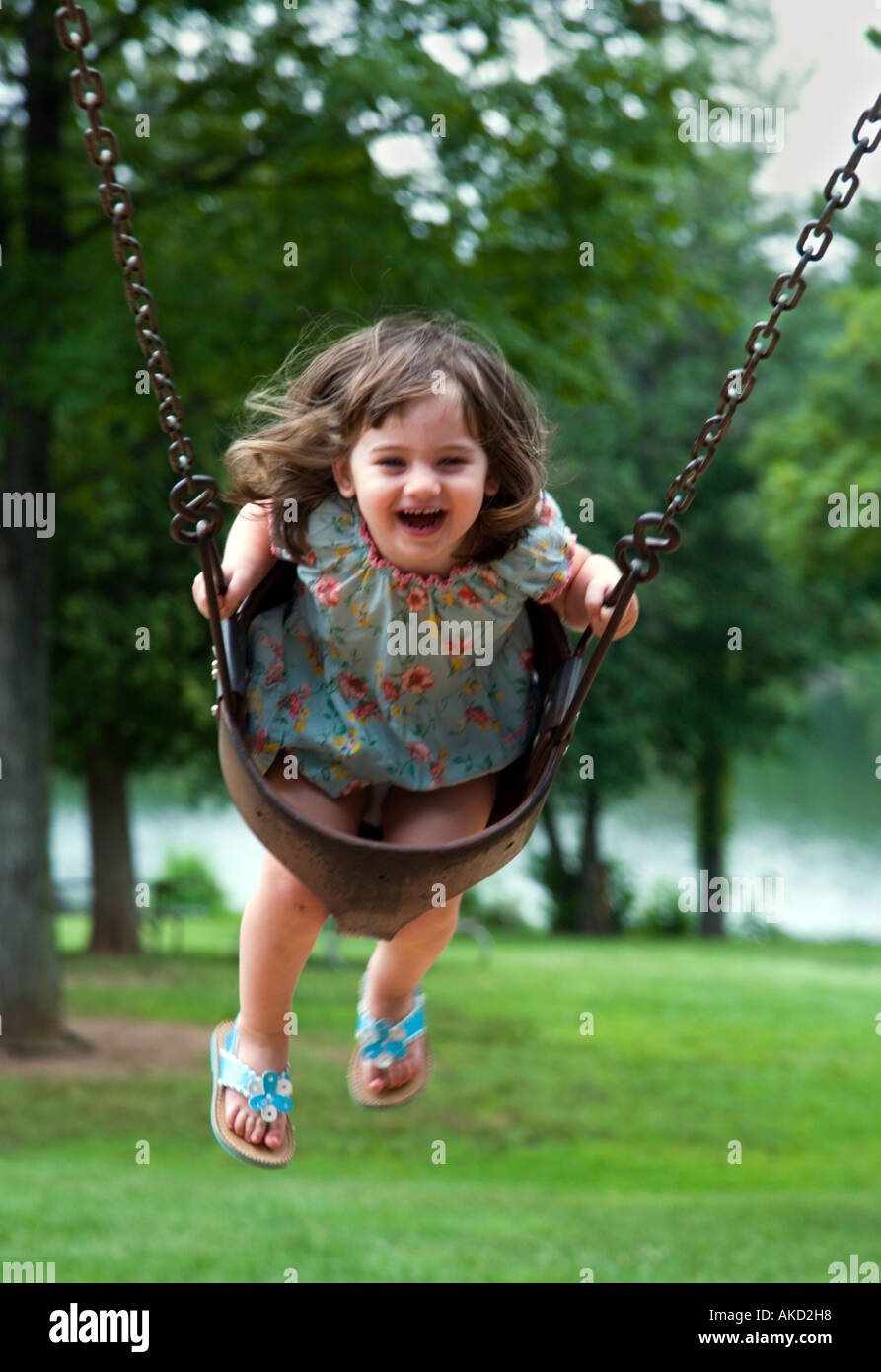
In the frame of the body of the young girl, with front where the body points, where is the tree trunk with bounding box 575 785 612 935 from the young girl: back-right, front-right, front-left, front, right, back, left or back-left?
back

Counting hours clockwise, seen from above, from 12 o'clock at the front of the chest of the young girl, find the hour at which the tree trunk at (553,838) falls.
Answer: The tree trunk is roughly at 6 o'clock from the young girl.

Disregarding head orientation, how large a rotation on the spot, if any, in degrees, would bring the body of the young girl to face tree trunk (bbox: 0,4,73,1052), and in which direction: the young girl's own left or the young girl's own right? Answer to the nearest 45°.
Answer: approximately 180°

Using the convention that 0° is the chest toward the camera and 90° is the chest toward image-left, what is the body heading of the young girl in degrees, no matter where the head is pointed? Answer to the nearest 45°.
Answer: approximately 0°

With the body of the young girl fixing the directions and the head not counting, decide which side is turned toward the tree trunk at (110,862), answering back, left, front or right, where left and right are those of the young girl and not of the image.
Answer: back

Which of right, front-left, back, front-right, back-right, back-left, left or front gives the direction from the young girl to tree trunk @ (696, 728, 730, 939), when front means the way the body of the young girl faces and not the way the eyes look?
back
